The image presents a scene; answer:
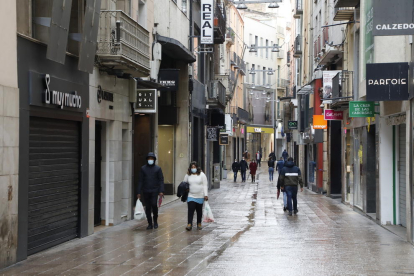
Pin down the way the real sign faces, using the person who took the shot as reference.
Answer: facing the viewer

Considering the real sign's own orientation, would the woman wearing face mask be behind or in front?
in front

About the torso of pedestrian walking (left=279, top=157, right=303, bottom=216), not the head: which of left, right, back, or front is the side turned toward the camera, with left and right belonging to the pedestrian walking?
back

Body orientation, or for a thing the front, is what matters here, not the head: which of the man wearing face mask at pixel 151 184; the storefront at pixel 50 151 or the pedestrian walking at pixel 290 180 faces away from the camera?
the pedestrian walking

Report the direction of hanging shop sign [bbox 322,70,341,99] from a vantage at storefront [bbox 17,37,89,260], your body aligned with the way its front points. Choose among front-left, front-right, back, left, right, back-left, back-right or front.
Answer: left

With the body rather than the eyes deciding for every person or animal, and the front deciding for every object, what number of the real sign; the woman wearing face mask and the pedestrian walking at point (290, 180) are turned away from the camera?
1

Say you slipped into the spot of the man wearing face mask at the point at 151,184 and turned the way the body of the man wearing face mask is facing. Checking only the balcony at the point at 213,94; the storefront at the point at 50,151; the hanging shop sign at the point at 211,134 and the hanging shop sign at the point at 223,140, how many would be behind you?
3

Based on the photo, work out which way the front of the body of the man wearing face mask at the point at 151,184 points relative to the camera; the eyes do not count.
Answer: toward the camera

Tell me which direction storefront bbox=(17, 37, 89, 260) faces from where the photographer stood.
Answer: facing the viewer and to the right of the viewer
